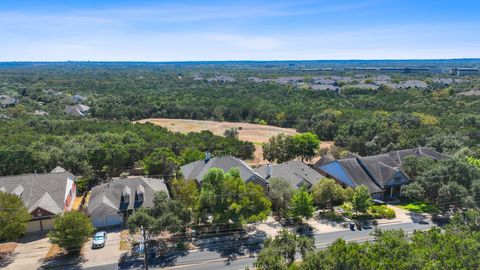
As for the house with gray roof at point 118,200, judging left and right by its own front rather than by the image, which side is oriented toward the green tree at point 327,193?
left

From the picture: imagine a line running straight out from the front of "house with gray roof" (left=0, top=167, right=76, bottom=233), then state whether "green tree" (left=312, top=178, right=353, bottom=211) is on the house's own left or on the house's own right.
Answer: on the house's own left

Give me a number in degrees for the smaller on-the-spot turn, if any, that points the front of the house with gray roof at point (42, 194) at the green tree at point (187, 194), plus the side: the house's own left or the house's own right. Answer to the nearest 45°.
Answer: approximately 45° to the house's own left

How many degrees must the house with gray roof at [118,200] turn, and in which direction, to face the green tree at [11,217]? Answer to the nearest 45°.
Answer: approximately 45° to its right

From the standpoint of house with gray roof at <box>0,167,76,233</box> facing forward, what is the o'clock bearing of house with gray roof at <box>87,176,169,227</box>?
house with gray roof at <box>87,176,169,227</box> is roughly at 10 o'clock from house with gray roof at <box>0,167,76,233</box>.

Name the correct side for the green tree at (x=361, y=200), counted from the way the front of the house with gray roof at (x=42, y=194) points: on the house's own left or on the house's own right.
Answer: on the house's own left

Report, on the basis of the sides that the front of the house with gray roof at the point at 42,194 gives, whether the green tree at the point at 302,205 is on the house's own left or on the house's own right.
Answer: on the house's own left

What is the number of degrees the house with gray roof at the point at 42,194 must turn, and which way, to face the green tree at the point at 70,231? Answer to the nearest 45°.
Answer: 0° — it already faces it

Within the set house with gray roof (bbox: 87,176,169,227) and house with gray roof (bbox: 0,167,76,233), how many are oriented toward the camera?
2

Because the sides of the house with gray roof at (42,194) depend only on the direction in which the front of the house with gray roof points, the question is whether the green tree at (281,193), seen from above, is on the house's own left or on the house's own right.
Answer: on the house's own left

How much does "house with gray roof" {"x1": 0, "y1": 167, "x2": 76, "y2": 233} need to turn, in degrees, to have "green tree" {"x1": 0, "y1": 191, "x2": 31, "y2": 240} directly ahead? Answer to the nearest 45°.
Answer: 0° — it already faces it

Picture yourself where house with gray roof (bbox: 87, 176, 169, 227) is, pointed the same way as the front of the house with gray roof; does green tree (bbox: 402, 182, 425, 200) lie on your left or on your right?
on your left

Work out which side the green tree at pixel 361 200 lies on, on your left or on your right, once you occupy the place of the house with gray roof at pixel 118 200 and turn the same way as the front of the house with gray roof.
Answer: on your left

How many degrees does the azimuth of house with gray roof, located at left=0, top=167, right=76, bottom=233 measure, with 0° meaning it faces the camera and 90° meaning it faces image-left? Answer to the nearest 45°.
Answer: approximately 0°
